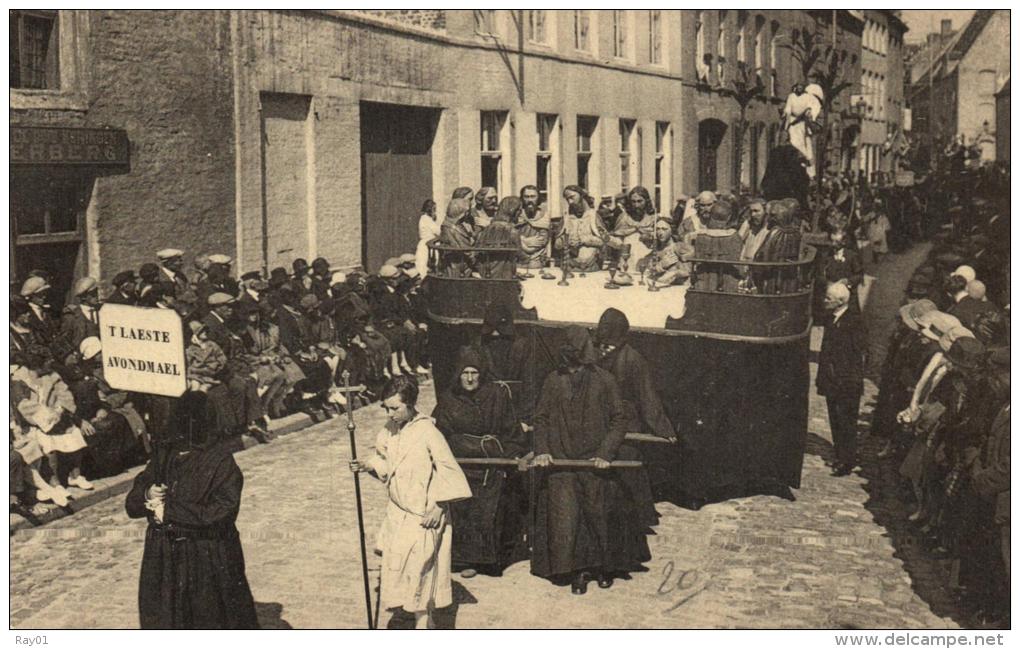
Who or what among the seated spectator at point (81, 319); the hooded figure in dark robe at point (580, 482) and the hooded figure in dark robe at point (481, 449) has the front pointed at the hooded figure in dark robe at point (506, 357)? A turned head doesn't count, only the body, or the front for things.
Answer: the seated spectator

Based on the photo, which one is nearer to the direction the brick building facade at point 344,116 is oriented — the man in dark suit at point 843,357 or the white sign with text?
the man in dark suit

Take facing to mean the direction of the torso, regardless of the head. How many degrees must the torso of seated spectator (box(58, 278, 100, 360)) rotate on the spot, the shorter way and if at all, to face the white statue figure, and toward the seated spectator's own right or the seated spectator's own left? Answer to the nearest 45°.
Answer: approximately 90° to the seated spectator's own left

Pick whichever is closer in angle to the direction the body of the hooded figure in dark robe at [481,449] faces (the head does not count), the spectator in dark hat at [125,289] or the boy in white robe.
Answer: the boy in white robe

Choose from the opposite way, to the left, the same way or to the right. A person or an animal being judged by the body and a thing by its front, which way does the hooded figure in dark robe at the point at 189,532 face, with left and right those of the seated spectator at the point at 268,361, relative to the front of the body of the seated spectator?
to the right

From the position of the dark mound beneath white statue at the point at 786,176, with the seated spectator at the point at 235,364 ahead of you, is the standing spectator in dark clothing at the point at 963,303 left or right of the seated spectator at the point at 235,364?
left

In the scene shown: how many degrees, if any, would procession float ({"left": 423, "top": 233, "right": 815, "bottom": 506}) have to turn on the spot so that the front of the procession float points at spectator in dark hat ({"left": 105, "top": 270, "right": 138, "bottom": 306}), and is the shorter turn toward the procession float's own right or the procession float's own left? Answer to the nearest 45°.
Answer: approximately 90° to the procession float's own right

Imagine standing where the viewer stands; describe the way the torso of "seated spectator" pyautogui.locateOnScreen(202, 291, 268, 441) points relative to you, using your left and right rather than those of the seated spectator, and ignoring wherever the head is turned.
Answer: facing the viewer and to the right of the viewer

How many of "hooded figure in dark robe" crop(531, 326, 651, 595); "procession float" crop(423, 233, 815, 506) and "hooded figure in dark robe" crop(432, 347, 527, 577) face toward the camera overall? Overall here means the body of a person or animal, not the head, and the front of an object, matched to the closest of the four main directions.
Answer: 3

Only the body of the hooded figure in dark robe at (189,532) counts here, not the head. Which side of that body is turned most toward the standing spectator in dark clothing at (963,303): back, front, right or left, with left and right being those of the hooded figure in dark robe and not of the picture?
back

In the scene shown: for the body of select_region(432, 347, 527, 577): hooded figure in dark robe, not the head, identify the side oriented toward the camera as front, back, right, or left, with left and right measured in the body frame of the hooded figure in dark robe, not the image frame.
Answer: front

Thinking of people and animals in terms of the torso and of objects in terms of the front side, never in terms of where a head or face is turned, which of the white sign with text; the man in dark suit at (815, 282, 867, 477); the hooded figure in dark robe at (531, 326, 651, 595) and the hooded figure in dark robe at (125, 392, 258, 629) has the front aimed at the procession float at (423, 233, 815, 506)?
the man in dark suit

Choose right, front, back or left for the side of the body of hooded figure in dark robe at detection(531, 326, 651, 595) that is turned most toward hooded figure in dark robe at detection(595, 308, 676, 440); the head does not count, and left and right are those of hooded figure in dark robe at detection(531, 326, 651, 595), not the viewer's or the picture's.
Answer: back

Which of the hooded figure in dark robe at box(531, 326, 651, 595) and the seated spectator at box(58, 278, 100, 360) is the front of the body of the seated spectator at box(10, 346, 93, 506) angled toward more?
the hooded figure in dark robe

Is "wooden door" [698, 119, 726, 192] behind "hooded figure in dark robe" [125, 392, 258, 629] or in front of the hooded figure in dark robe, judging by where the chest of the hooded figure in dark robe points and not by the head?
behind

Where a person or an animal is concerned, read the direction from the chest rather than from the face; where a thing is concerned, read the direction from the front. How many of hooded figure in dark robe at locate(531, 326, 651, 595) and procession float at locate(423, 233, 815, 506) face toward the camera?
2
